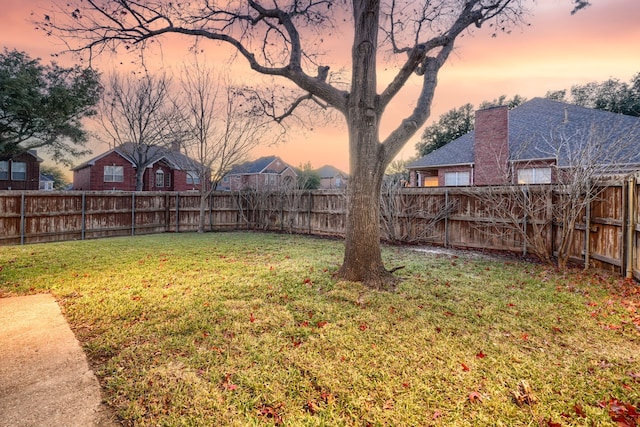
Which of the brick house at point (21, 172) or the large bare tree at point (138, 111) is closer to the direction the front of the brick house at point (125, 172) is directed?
the large bare tree

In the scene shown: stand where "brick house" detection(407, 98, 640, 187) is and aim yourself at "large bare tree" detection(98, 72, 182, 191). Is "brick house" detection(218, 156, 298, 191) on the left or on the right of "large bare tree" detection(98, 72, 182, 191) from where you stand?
right

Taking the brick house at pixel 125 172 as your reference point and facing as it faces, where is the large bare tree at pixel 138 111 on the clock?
The large bare tree is roughly at 12 o'clock from the brick house.

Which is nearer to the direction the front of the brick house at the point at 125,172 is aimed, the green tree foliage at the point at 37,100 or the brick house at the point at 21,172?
the green tree foliage

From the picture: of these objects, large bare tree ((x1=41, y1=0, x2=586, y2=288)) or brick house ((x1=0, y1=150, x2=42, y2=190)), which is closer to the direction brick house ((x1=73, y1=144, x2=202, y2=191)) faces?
the large bare tree

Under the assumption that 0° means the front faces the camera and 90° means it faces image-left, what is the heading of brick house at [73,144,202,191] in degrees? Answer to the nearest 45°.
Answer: approximately 0°

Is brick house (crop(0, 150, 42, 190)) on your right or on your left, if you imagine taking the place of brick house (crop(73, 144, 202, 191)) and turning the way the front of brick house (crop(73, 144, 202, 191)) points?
on your right
